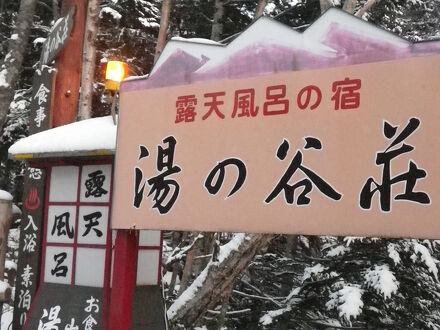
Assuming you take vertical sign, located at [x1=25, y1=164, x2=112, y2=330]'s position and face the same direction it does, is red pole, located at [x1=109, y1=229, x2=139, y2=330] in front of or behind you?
in front

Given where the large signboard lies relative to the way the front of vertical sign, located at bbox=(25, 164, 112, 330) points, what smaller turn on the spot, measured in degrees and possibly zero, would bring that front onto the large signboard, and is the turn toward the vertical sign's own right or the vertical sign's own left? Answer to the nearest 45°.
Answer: approximately 45° to the vertical sign's own left

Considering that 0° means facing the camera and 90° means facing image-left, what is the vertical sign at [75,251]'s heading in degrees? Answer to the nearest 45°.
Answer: approximately 0°

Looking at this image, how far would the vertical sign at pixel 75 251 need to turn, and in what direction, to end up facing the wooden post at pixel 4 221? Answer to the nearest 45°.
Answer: approximately 90° to its right

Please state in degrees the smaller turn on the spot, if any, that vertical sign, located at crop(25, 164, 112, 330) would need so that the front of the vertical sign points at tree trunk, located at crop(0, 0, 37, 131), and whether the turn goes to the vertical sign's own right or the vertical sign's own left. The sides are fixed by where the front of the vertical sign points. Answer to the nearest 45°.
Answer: approximately 180°
